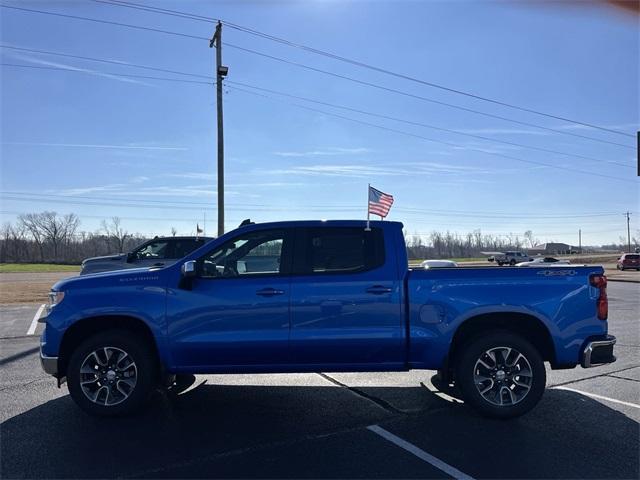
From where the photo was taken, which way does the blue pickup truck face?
to the viewer's left

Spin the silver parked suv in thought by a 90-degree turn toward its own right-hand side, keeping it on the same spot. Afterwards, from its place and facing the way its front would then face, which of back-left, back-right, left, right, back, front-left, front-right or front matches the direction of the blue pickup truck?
back

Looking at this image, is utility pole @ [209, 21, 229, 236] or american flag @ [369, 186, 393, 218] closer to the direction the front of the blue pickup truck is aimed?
the utility pole

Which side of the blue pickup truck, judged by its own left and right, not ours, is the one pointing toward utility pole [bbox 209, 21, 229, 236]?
right

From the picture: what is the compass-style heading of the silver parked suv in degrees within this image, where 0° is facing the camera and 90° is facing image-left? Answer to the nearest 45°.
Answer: approximately 90°
